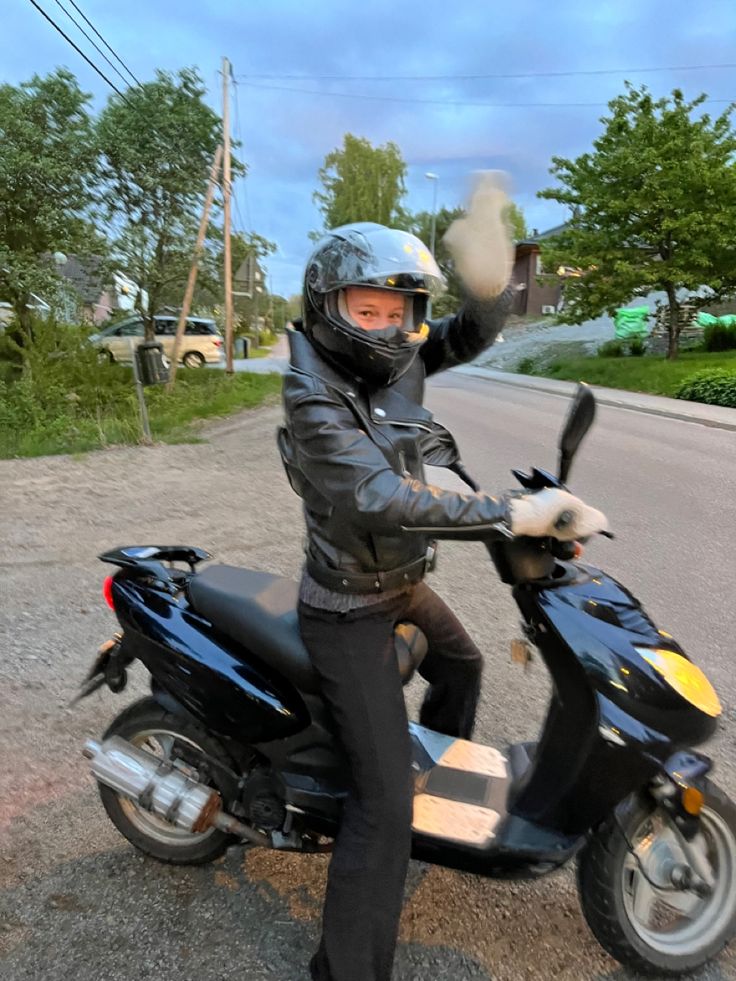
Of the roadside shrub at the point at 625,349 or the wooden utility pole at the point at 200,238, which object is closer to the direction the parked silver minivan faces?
the wooden utility pole

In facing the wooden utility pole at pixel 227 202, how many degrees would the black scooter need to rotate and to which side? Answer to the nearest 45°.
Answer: approximately 135° to its left

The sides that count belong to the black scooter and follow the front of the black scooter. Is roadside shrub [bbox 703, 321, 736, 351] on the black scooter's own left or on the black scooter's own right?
on the black scooter's own left

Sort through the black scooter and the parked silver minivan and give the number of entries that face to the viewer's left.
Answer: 1

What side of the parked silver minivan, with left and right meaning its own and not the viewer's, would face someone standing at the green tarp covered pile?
back

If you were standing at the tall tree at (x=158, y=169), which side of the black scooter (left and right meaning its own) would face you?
back

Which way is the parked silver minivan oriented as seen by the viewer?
to the viewer's left

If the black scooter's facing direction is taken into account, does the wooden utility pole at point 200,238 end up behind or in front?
behind

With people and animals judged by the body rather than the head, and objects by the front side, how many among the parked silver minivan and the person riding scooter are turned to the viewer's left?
1

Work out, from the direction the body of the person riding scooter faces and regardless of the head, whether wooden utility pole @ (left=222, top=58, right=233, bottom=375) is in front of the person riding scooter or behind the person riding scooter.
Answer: behind

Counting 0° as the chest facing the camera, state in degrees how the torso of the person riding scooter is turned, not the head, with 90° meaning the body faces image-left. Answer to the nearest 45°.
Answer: approximately 315°
